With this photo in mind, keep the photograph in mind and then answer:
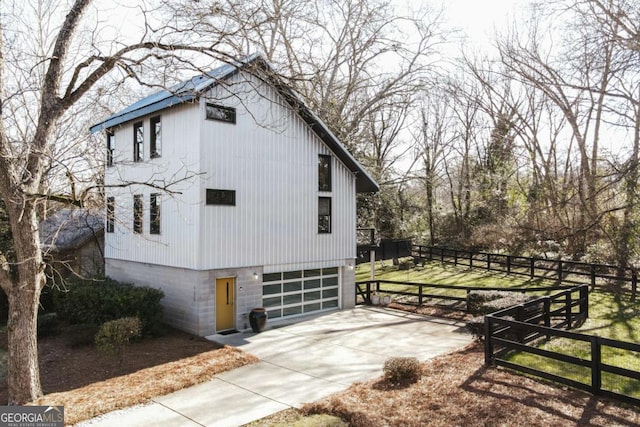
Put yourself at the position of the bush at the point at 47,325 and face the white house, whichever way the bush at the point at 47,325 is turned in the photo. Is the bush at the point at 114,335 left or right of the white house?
right

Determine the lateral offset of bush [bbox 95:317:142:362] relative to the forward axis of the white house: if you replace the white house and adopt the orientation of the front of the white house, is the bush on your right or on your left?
on your right

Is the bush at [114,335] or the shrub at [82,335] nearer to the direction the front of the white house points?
the bush
